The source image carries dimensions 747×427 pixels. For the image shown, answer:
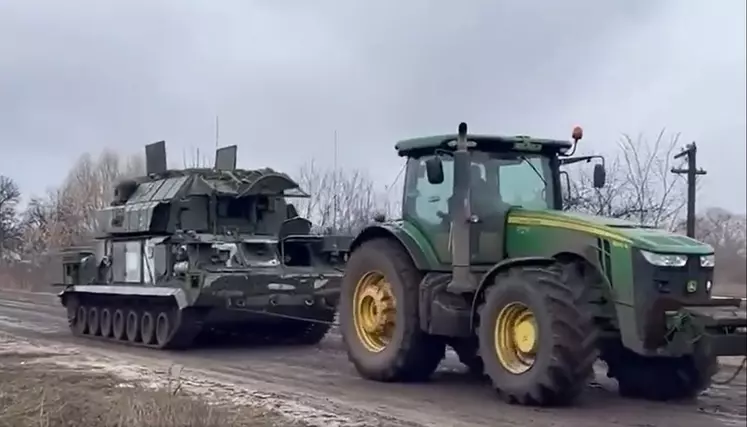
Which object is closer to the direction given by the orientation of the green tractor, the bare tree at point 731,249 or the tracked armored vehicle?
the bare tree

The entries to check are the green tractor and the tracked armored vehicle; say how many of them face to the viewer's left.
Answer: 0

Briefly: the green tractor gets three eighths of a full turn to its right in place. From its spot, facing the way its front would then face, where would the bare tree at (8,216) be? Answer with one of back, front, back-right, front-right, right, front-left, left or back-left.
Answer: front

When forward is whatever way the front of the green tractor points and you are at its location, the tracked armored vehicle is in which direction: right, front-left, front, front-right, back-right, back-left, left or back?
back

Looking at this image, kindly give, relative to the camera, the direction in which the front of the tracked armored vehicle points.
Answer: facing the viewer and to the right of the viewer
